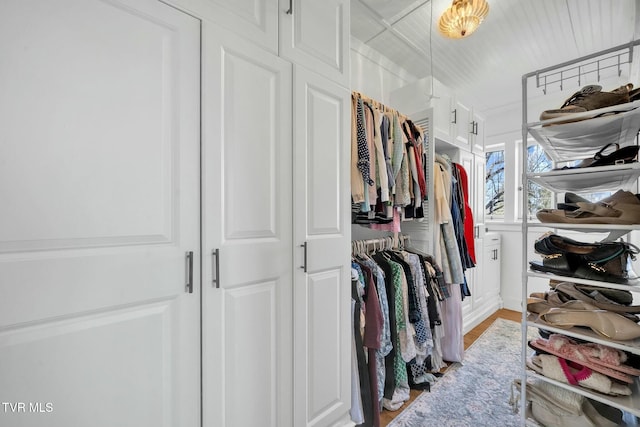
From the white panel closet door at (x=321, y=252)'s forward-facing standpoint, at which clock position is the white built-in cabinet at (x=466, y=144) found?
The white built-in cabinet is roughly at 9 o'clock from the white panel closet door.

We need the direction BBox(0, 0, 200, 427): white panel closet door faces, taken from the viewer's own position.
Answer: facing the viewer and to the right of the viewer

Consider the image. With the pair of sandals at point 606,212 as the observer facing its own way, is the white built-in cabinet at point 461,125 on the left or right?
on its right

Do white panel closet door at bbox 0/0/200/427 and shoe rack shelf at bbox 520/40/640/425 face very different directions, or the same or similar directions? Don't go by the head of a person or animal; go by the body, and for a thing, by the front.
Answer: very different directions

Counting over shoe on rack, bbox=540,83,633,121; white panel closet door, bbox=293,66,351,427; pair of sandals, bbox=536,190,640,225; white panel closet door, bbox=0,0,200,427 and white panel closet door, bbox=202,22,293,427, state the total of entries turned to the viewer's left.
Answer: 2

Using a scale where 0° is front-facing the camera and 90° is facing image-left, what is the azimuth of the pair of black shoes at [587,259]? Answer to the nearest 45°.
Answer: approximately 90°

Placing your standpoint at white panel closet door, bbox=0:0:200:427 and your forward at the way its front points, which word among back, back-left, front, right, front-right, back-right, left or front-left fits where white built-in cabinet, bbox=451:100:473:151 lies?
front-left

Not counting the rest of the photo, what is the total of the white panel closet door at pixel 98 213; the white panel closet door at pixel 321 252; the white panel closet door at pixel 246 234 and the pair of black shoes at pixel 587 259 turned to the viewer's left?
1

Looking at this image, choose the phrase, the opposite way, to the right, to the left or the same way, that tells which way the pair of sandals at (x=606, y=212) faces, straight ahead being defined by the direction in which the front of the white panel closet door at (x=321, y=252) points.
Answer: the opposite way

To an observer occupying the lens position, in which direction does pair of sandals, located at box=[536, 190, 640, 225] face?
facing to the left of the viewer

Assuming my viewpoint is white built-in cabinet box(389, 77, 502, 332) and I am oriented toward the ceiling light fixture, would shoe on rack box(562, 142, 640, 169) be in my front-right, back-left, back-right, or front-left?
front-left

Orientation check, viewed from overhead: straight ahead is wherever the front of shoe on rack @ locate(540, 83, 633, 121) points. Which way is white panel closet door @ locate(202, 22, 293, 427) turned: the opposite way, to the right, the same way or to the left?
the opposite way

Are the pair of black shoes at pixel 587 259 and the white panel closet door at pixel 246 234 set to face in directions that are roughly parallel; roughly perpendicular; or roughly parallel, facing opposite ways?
roughly parallel, facing opposite ways

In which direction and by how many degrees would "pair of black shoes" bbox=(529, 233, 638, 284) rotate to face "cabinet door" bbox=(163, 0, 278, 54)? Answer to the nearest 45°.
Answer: approximately 45° to its left

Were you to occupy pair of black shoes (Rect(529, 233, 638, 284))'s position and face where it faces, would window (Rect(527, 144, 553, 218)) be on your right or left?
on your right

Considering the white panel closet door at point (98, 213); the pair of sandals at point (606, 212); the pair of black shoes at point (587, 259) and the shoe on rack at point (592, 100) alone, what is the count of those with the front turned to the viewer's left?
3
